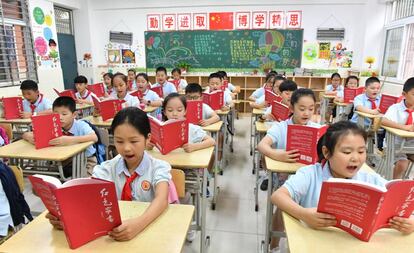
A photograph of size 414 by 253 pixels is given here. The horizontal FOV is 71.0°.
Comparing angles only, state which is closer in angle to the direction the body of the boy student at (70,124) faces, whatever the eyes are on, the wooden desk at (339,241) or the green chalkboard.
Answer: the wooden desk

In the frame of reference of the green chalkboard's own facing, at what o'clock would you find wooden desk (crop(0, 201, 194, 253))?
The wooden desk is roughly at 12 o'clock from the green chalkboard.

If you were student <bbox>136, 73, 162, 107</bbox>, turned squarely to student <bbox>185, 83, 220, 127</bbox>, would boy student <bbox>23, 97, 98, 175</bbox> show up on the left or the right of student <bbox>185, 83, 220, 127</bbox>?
right

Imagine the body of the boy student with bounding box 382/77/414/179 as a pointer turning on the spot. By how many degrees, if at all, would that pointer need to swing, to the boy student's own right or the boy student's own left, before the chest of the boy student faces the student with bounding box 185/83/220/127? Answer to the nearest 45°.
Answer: approximately 90° to the boy student's own right

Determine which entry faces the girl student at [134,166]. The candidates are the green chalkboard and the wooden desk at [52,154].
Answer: the green chalkboard

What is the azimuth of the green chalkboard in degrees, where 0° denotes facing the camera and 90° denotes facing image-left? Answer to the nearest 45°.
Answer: approximately 0°

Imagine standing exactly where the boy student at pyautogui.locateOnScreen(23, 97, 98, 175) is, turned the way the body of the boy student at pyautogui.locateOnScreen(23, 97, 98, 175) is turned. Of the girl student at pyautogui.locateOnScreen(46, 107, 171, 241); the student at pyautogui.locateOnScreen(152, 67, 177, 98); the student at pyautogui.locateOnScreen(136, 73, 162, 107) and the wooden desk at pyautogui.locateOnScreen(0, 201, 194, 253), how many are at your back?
2

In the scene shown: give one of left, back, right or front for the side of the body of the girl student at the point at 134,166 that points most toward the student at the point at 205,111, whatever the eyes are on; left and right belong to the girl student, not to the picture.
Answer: back

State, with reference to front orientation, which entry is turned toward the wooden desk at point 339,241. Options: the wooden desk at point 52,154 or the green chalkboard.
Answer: the green chalkboard

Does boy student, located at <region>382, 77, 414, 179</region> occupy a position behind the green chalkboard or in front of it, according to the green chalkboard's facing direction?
in front

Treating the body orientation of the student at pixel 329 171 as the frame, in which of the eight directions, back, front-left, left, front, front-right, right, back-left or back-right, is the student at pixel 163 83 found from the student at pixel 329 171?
back
